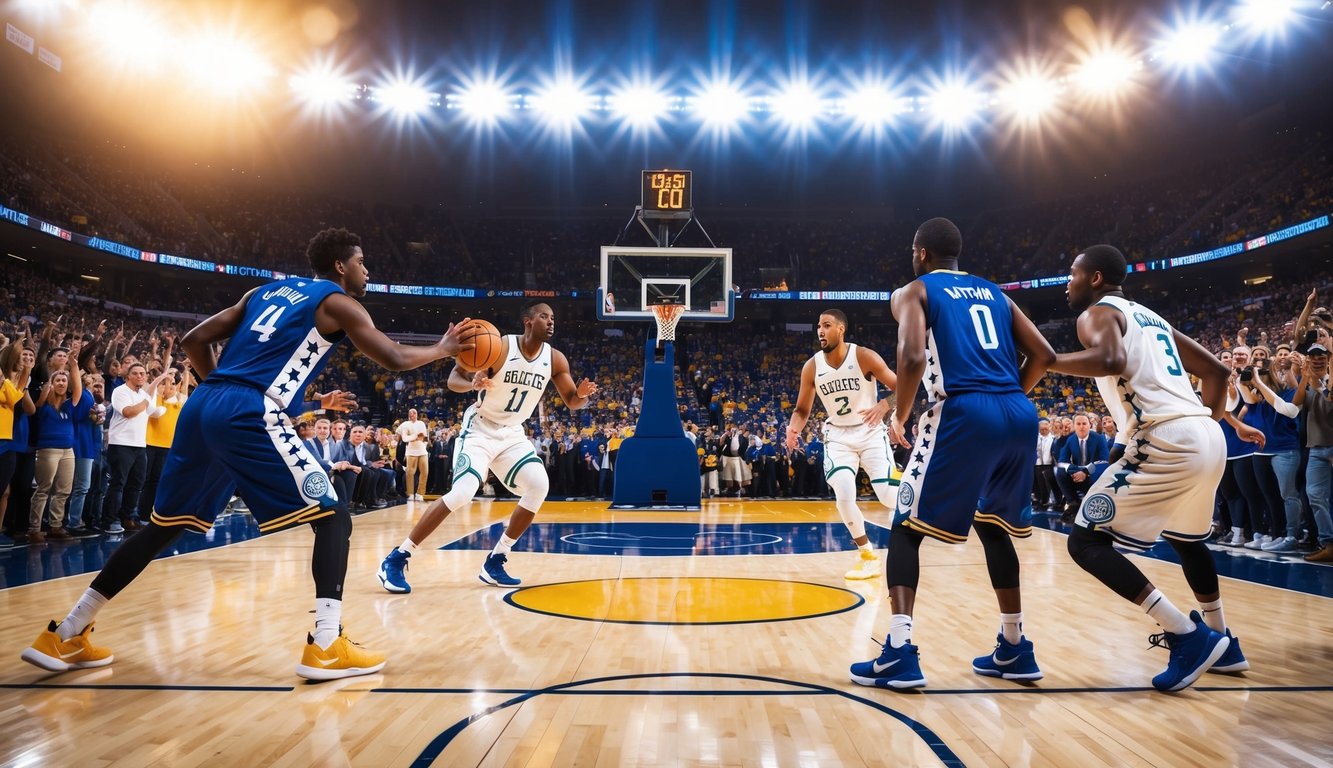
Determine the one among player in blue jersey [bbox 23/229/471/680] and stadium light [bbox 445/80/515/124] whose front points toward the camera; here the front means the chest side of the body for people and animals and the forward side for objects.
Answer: the stadium light

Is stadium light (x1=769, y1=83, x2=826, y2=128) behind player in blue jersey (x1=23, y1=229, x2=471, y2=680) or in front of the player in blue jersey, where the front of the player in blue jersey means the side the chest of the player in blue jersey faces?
in front

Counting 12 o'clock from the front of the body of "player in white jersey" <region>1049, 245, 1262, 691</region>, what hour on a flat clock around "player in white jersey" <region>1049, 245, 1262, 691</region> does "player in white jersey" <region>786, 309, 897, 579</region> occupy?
"player in white jersey" <region>786, 309, 897, 579</region> is roughly at 12 o'clock from "player in white jersey" <region>1049, 245, 1262, 691</region>.

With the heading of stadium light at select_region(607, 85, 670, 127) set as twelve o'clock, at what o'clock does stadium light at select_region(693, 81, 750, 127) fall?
stadium light at select_region(693, 81, 750, 127) is roughly at 9 o'clock from stadium light at select_region(607, 85, 670, 127).

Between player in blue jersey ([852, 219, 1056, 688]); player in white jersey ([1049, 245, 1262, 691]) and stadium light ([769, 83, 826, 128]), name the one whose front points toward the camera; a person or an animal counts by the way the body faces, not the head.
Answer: the stadium light

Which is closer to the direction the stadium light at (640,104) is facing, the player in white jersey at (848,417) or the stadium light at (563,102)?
the player in white jersey

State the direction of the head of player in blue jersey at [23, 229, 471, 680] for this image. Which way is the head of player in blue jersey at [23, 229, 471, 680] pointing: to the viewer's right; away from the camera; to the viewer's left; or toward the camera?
to the viewer's right

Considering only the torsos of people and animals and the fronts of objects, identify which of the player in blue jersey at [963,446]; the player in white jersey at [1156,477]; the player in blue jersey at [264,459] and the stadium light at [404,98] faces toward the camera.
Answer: the stadium light

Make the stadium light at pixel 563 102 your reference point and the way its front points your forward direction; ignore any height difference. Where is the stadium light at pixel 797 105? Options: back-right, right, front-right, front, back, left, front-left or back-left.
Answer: left

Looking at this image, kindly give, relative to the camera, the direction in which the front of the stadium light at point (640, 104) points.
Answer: facing the viewer

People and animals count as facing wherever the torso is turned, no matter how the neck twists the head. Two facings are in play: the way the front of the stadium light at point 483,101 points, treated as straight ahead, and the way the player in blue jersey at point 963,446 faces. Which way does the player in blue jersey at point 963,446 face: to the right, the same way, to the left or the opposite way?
the opposite way

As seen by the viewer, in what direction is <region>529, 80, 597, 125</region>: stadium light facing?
toward the camera

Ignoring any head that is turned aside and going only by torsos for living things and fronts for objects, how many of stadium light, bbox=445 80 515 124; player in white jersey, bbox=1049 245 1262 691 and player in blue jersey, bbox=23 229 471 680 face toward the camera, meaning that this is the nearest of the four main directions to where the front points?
1

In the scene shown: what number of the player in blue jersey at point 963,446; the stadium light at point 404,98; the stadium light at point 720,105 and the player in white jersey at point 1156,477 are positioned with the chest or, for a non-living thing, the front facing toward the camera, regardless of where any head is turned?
2

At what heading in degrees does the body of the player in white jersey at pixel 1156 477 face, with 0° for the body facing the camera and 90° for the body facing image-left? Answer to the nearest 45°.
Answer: approximately 135°

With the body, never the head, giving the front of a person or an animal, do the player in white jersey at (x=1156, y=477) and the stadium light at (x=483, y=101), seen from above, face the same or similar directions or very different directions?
very different directions

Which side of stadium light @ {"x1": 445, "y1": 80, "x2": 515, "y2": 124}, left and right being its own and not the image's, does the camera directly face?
front
